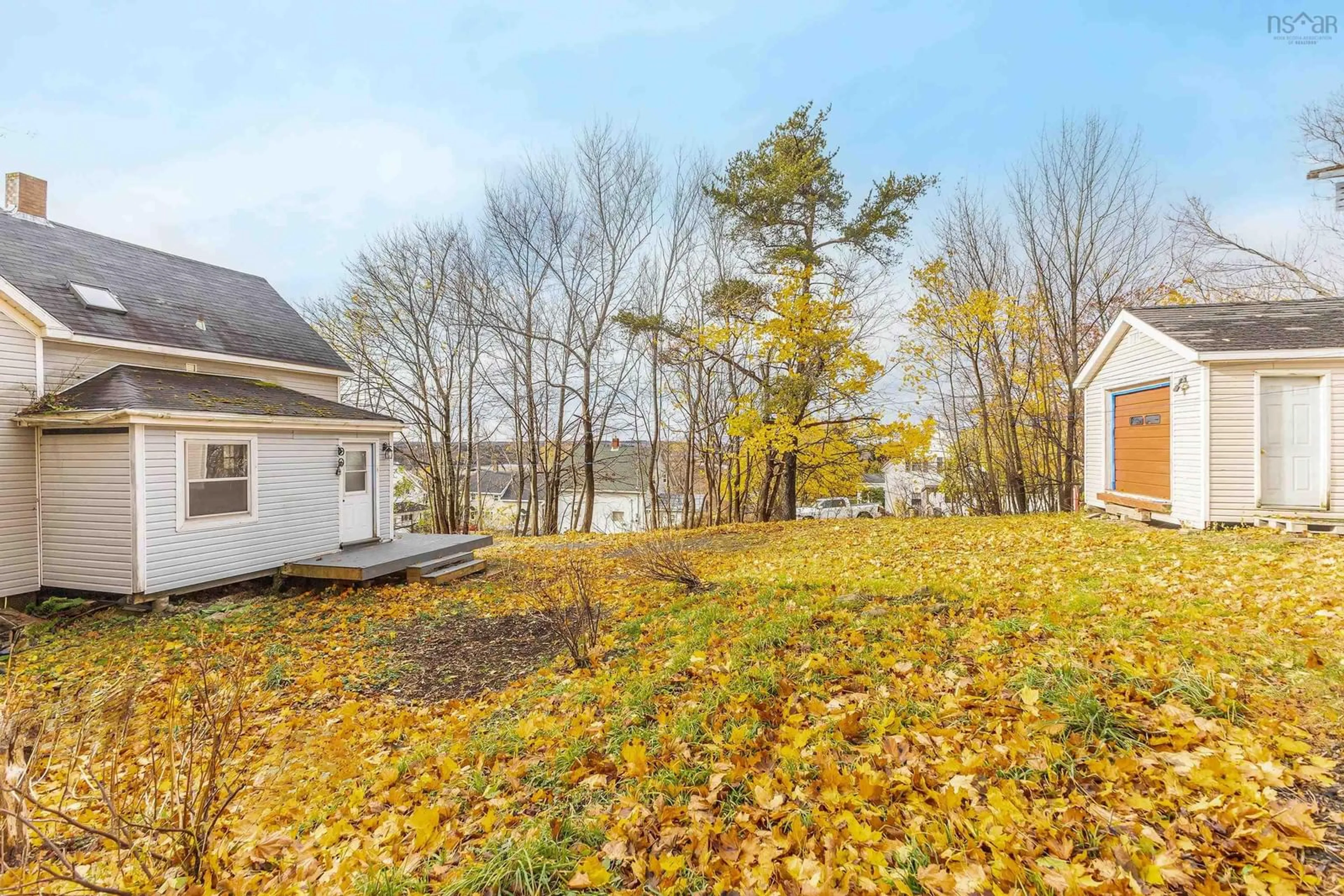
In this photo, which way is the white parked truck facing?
to the viewer's left

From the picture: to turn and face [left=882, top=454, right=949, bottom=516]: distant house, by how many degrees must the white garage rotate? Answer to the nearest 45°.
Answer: approximately 90° to its right

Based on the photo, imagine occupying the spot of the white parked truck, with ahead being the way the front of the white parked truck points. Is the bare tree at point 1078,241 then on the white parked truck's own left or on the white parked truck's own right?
on the white parked truck's own left

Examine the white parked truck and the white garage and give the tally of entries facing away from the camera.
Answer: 0

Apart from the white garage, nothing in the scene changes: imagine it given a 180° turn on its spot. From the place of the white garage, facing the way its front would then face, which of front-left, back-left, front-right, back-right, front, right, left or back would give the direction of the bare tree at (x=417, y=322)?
back-left

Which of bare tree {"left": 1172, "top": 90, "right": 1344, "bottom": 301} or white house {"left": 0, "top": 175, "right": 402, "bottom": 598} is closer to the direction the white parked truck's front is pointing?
the white house

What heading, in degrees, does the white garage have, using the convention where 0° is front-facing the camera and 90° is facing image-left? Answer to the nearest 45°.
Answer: approximately 45°

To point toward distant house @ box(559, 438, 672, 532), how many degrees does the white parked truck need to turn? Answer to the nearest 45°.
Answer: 0° — it already faces it

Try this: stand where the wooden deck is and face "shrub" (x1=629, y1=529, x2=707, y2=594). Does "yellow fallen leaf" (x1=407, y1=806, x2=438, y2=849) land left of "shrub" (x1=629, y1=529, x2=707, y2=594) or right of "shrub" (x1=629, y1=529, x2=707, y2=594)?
right

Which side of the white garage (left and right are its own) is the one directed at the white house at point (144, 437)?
front

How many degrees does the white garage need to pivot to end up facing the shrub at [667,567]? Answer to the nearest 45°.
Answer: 0° — it already faces it
